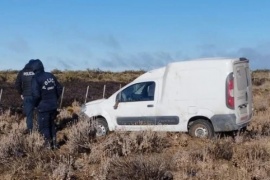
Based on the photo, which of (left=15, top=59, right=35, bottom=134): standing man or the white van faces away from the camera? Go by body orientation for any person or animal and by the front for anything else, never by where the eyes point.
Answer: the standing man

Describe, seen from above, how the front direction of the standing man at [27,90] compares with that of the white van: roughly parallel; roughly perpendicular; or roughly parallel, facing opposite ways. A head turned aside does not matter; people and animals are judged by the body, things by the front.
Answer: roughly perpendicular

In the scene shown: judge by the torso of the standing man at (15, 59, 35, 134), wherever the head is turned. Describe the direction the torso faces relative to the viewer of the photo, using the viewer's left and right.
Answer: facing away from the viewer

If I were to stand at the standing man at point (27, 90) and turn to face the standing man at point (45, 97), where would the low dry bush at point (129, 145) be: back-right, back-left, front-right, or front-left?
front-left

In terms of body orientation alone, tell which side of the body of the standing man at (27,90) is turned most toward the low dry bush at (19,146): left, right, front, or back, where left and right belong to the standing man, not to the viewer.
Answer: back

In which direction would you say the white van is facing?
to the viewer's left

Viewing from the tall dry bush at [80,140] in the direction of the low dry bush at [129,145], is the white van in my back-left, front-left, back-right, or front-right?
front-left

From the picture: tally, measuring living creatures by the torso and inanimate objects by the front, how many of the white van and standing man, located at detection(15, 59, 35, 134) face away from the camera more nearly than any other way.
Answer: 1

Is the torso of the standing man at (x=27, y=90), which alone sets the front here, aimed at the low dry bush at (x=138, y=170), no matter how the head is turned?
no

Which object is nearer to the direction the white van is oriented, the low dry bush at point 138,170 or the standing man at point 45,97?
the standing man

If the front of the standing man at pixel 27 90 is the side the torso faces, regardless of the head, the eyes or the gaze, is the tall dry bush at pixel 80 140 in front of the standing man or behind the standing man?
behind

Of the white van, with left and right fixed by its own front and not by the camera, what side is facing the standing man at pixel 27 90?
front

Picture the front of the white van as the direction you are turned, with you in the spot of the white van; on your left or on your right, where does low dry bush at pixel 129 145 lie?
on your left

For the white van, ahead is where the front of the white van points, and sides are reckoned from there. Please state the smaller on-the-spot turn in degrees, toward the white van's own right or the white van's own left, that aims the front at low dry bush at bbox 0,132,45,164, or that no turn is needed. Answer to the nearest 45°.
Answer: approximately 45° to the white van's own left

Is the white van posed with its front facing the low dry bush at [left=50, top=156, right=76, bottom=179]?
no
